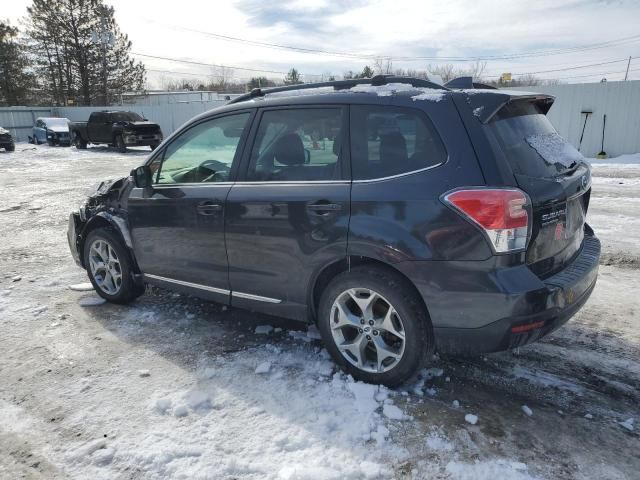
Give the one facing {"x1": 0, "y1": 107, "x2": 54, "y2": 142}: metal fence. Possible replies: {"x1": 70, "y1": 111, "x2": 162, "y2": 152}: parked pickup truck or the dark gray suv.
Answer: the dark gray suv

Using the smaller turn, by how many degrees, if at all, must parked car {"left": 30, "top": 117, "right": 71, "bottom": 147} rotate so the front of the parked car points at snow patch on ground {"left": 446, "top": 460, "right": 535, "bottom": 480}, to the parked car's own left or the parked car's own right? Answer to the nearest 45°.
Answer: approximately 45° to the parked car's own right

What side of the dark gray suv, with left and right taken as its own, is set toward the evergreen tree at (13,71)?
front

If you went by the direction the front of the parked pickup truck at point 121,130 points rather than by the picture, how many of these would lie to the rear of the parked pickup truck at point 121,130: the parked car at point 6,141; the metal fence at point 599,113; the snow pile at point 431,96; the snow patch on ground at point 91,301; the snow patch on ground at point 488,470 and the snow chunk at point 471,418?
1

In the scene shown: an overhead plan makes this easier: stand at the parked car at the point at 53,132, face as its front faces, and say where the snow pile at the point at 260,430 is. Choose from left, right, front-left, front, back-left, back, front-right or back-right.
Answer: front-right

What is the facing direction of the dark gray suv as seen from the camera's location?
facing away from the viewer and to the left of the viewer

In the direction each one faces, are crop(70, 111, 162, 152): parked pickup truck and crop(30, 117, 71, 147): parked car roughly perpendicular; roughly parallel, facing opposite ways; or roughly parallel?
roughly parallel

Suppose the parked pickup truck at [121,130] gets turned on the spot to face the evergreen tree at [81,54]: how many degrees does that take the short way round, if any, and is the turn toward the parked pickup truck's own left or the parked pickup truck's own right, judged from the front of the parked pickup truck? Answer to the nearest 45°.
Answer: approximately 135° to the parked pickup truck's own left

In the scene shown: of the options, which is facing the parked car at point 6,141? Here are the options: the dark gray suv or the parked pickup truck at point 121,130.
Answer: the dark gray suv

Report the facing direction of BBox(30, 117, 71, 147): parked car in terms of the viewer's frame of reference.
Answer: facing the viewer and to the right of the viewer

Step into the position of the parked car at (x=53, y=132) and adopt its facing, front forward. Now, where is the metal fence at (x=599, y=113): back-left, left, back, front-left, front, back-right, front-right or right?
front

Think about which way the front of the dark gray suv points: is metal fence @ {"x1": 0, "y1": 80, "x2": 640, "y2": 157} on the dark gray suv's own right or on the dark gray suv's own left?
on the dark gray suv's own right

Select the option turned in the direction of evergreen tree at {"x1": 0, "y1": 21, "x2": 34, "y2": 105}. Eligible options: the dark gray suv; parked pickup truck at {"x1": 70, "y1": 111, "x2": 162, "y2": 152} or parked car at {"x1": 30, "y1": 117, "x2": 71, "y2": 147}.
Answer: the dark gray suv

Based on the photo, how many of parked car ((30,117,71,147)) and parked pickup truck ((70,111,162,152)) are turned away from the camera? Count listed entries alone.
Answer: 0

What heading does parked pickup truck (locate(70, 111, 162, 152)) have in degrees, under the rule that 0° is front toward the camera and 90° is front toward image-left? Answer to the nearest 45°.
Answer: approximately 315°
